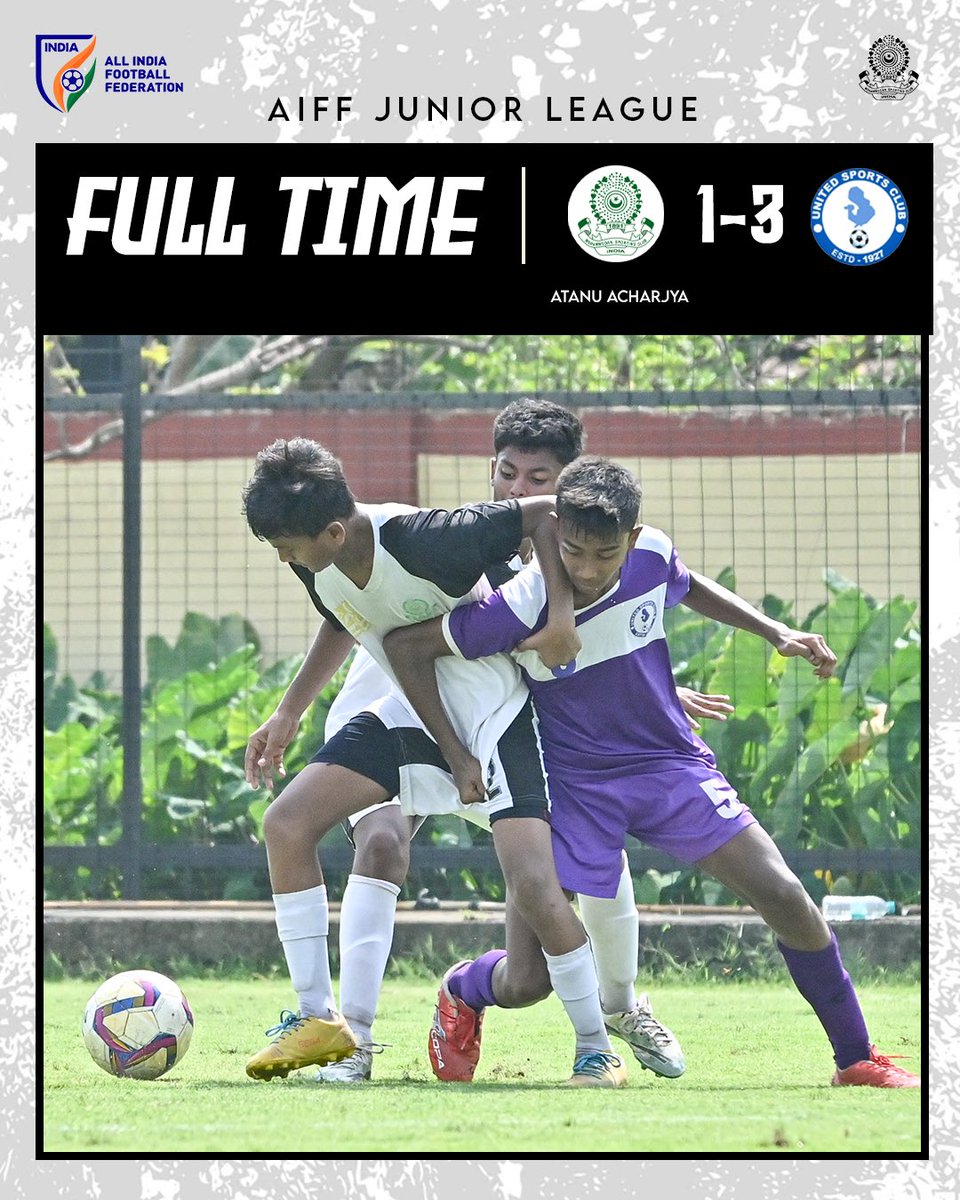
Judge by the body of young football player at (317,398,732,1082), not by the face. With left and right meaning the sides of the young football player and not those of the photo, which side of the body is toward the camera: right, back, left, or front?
front

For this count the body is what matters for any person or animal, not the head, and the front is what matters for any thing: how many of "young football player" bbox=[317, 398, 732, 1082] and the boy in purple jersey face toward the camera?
2

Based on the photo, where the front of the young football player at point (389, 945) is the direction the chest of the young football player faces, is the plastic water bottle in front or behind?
behind

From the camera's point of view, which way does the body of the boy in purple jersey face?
toward the camera

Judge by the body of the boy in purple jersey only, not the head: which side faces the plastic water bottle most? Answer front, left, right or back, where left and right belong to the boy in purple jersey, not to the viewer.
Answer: back

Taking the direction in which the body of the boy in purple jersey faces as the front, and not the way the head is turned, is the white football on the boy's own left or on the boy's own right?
on the boy's own right

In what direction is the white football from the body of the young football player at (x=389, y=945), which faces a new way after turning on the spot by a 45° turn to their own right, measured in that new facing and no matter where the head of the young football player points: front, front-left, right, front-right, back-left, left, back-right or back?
front-right

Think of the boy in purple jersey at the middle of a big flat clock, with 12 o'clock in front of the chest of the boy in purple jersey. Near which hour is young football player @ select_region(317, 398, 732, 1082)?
The young football player is roughly at 3 o'clock from the boy in purple jersey.
